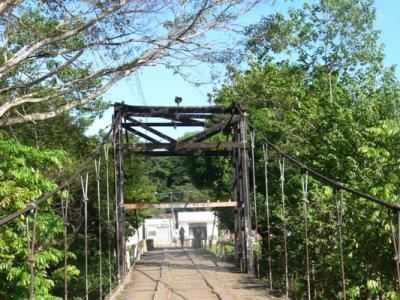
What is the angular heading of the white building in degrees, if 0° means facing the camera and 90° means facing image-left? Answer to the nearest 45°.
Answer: approximately 0°

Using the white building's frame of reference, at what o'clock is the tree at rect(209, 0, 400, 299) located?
The tree is roughly at 12 o'clock from the white building.
